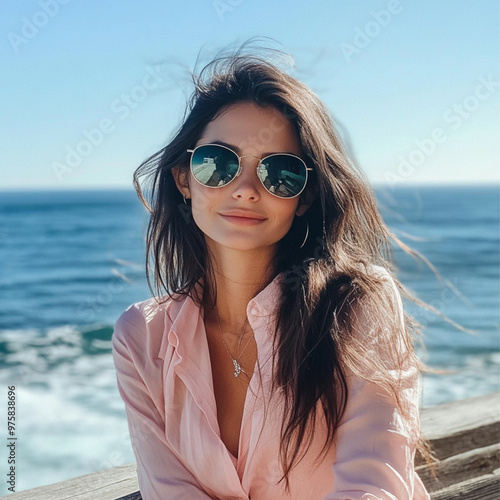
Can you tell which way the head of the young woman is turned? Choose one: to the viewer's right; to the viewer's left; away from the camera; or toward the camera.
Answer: toward the camera

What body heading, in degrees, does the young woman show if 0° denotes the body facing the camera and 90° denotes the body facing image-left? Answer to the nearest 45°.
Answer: approximately 0°

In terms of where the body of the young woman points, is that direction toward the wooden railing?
no
